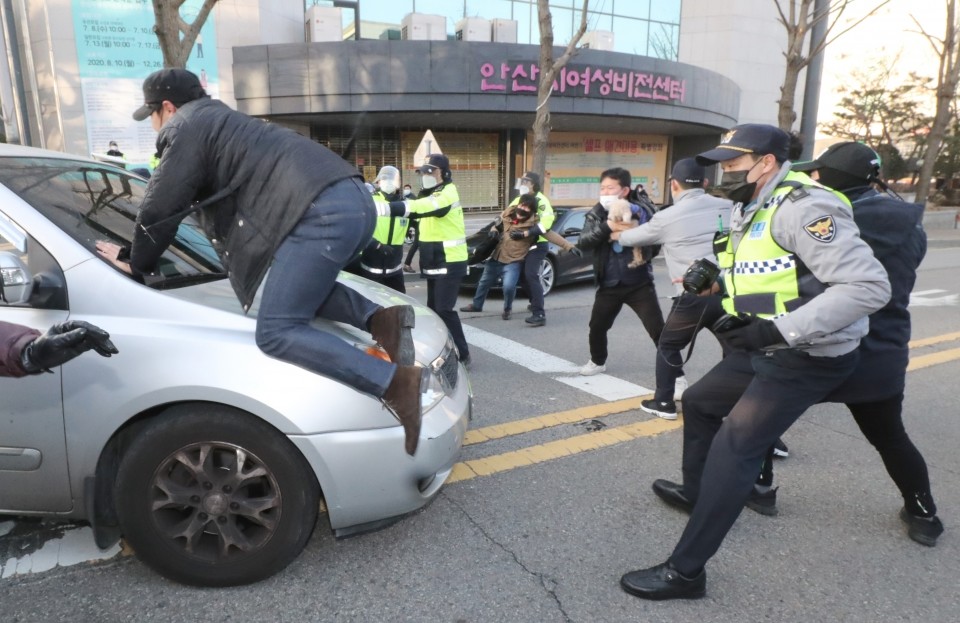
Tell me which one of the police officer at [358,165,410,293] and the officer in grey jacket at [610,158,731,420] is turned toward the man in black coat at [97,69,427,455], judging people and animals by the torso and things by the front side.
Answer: the police officer

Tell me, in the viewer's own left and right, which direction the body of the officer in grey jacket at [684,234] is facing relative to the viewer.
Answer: facing away from the viewer and to the left of the viewer

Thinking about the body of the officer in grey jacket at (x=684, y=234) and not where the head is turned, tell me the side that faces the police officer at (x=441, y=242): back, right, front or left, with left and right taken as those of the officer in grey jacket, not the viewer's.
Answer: front

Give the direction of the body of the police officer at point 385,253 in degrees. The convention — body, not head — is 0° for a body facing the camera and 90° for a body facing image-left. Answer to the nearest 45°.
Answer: approximately 0°

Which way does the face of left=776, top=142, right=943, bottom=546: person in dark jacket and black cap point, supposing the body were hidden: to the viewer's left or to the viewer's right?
to the viewer's left

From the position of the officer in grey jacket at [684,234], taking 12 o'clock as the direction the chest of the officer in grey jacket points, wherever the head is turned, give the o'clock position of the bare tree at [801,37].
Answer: The bare tree is roughly at 2 o'clock from the officer in grey jacket.

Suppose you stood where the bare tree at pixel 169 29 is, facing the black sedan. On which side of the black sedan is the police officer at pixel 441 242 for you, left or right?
right

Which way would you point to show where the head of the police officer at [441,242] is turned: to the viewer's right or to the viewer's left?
to the viewer's left

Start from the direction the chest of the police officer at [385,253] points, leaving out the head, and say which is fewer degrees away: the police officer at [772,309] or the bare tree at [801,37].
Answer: the police officer

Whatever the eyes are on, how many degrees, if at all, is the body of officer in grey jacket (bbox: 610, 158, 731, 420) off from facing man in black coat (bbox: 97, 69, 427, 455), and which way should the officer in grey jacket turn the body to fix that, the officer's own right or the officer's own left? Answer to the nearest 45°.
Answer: approximately 90° to the officer's own left

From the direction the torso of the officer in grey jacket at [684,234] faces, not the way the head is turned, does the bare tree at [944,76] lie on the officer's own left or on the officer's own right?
on the officer's own right

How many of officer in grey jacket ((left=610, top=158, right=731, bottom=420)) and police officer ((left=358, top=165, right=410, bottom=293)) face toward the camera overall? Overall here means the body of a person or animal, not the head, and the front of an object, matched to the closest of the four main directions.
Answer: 1

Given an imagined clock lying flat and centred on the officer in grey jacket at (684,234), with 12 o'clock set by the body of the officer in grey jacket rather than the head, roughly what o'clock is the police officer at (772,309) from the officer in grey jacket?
The police officer is roughly at 7 o'clock from the officer in grey jacket.
